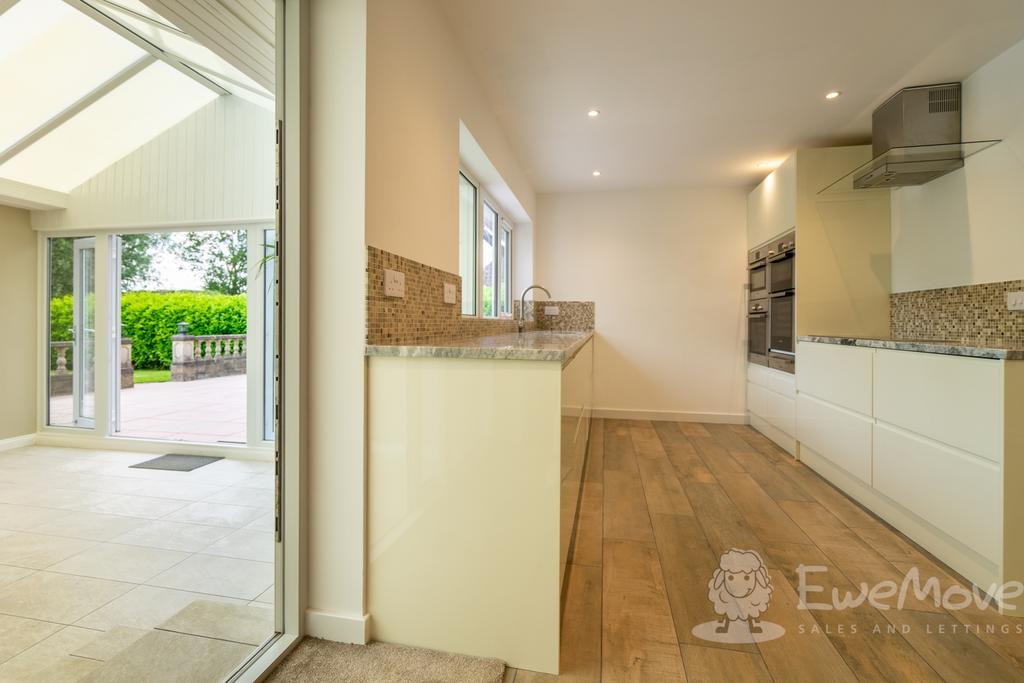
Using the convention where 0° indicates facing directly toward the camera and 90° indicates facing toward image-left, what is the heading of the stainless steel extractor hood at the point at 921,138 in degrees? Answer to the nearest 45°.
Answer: approximately 45°

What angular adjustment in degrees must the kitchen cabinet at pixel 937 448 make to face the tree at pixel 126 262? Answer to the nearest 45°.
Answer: approximately 45° to its right

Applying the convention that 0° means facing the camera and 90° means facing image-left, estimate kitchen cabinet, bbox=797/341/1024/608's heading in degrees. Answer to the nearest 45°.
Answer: approximately 45°

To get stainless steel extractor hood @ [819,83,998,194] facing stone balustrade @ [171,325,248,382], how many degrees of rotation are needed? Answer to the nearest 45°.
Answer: approximately 45° to its right
